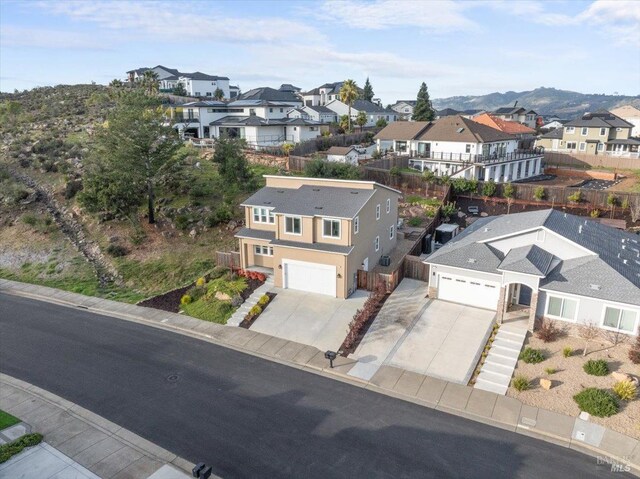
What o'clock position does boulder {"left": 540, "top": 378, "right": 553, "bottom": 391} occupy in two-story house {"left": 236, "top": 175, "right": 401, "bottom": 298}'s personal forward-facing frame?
The boulder is roughly at 9 o'clock from the two-story house.

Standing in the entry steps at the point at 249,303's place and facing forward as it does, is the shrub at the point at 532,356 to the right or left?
on its left

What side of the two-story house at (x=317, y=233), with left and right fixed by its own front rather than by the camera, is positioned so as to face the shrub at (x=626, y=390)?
left

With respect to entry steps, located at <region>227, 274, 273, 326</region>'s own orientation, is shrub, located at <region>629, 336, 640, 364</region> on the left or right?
on its left

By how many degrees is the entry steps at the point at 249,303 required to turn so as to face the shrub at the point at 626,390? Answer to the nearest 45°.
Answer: approximately 90° to its left

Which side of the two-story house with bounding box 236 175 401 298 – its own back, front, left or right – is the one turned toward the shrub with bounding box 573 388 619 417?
left

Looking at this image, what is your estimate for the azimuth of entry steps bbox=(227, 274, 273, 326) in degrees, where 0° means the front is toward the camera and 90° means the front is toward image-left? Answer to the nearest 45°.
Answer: approximately 45°

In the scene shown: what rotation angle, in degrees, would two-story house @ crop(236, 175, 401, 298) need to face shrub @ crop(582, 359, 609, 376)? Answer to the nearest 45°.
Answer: approximately 90° to its left

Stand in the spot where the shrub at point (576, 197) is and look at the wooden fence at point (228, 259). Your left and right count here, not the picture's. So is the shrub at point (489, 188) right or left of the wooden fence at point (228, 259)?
right
